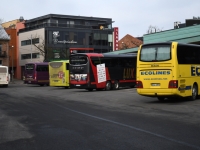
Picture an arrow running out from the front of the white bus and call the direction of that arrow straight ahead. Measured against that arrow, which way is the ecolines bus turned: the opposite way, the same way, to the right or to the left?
to the right

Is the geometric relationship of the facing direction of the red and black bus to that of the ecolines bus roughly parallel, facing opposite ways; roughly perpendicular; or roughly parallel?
roughly parallel

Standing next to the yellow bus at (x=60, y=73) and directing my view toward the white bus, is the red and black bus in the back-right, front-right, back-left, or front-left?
back-left

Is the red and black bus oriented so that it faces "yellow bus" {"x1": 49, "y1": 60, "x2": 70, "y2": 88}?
no

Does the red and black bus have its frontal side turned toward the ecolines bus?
no

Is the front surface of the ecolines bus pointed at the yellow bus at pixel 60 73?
no
